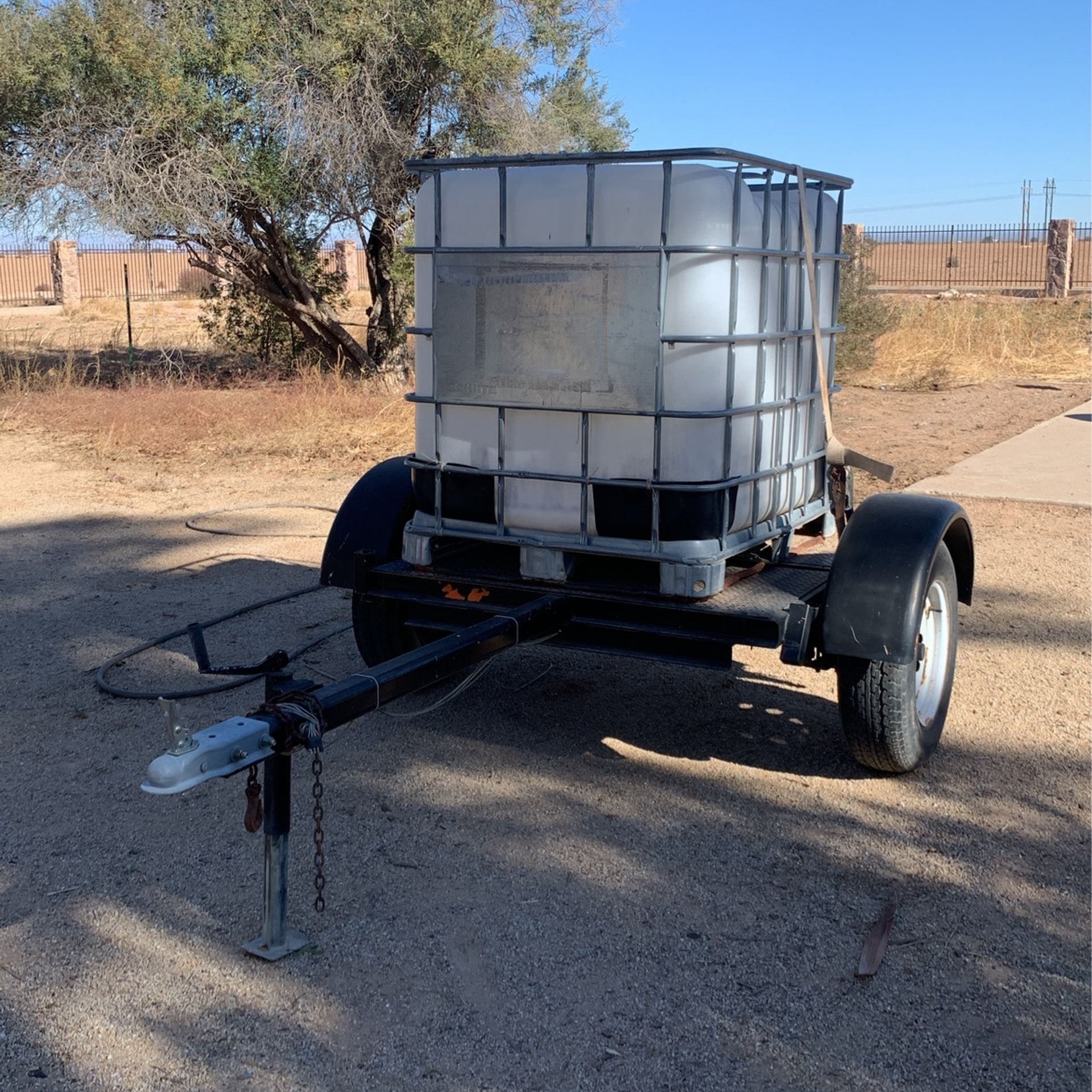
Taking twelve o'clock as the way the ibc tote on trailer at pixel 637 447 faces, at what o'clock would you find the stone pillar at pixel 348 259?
The stone pillar is roughly at 4 o'clock from the ibc tote on trailer.

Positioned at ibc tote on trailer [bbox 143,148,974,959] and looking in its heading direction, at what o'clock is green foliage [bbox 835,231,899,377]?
The green foliage is roughly at 5 o'clock from the ibc tote on trailer.

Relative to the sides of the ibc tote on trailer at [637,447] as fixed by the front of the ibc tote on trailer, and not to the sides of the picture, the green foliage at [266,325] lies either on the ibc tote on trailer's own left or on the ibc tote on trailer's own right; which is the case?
on the ibc tote on trailer's own right

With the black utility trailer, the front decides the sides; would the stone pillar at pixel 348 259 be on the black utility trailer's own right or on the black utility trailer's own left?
on the black utility trailer's own right

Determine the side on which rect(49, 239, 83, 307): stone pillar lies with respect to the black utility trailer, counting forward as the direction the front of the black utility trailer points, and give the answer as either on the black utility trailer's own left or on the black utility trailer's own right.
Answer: on the black utility trailer's own right

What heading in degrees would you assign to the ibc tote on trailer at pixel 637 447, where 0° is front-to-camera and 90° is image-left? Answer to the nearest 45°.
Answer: approximately 45°

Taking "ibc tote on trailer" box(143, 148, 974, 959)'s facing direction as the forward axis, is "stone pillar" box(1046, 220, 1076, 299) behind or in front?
behind

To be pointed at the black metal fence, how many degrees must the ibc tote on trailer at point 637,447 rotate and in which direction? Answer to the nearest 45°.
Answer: approximately 135° to its right

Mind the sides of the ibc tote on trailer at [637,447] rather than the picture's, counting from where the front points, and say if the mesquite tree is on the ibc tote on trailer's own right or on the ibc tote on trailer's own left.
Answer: on the ibc tote on trailer's own right
